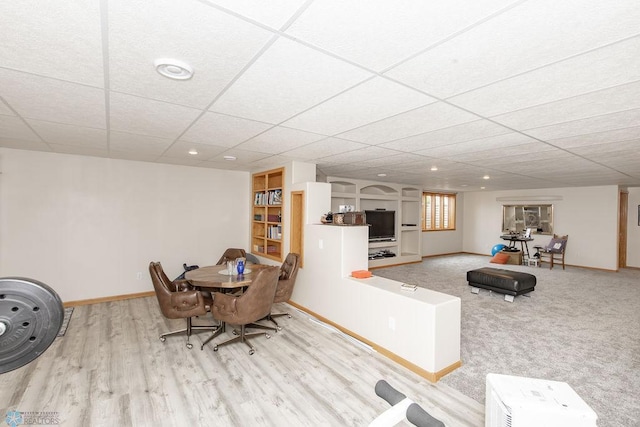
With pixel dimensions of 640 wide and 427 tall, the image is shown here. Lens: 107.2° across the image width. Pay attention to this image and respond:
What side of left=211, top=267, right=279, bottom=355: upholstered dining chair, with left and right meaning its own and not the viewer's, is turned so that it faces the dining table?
front

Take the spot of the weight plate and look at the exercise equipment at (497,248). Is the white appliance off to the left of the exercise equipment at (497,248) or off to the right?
right

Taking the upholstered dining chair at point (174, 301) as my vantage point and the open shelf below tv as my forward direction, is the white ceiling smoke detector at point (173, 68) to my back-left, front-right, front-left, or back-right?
back-right

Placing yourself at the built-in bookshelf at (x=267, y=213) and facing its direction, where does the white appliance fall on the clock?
The white appliance is roughly at 10 o'clock from the built-in bookshelf.

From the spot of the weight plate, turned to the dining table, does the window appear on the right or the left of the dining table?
right

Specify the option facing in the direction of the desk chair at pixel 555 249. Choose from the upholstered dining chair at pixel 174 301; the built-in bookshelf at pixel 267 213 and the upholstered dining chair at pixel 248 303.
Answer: the upholstered dining chair at pixel 174 301

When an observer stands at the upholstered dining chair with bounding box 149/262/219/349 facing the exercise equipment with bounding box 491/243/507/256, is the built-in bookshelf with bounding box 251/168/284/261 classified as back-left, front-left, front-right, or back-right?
front-left

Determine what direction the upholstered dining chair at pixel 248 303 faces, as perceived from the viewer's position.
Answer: facing away from the viewer and to the left of the viewer

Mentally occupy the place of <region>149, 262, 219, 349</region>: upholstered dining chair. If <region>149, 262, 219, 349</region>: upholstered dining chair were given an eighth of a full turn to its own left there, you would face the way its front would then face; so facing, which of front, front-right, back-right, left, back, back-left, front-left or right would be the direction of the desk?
front-right

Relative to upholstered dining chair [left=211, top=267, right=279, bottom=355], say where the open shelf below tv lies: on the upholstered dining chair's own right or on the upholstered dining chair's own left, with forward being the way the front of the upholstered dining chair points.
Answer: on the upholstered dining chair's own right

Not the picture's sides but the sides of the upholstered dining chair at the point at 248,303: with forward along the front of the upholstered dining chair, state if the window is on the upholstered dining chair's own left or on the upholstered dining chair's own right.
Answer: on the upholstered dining chair's own right

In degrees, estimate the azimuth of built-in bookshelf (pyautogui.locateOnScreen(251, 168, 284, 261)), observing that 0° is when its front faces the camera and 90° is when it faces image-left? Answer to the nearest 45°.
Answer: approximately 45°

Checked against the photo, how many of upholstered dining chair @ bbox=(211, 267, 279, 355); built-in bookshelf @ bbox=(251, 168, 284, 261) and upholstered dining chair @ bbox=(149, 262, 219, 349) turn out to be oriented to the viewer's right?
1

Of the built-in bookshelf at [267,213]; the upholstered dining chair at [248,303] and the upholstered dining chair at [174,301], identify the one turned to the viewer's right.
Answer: the upholstered dining chair at [174,301]

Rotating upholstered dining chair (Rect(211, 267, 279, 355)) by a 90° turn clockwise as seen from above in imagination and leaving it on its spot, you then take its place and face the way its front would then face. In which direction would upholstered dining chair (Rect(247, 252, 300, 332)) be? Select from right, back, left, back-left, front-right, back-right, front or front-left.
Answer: front

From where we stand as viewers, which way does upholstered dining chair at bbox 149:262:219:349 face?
facing to the right of the viewer

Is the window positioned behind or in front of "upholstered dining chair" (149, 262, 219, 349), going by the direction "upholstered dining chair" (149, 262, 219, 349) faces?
in front
